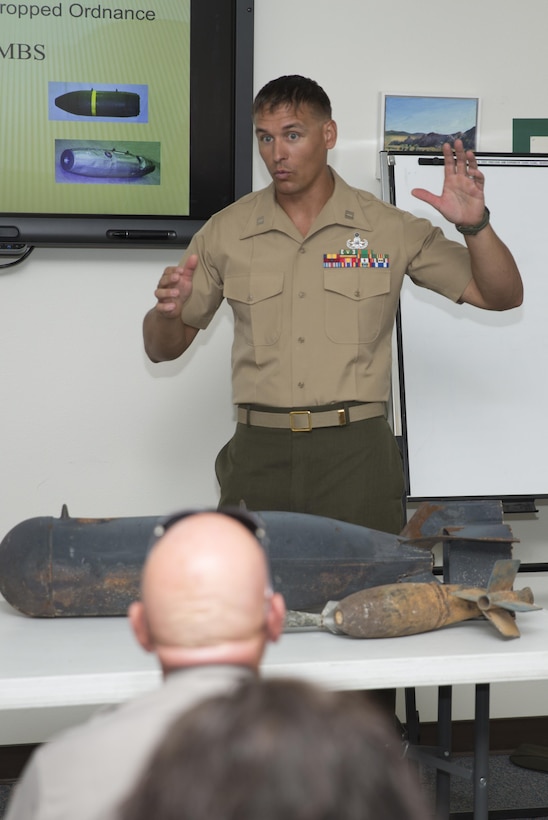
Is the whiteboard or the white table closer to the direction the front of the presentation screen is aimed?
the white table

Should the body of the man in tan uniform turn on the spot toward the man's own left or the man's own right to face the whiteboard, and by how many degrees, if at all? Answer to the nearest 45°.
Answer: approximately 135° to the man's own left

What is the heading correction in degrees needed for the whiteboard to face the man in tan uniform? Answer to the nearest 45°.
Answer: approximately 45° to its right

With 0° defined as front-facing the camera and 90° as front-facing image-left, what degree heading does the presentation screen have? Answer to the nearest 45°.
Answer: approximately 0°

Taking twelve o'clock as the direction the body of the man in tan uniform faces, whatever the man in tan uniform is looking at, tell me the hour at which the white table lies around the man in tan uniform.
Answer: The white table is roughly at 12 o'clock from the man in tan uniform.

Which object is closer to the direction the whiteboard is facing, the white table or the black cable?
the white table
